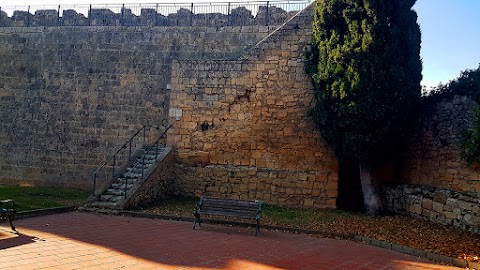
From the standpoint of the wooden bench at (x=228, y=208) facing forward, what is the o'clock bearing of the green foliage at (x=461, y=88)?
The green foliage is roughly at 7 o'clock from the wooden bench.

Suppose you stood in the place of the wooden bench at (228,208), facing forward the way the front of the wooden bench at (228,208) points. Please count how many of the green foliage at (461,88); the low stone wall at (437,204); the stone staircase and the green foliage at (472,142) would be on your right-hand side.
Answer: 1

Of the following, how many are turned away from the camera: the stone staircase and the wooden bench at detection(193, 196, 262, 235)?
0

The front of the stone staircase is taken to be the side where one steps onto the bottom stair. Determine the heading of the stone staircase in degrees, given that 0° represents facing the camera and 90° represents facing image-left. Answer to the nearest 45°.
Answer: approximately 45°

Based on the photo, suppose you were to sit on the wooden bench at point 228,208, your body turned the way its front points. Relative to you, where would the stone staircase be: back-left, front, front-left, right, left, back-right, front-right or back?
right

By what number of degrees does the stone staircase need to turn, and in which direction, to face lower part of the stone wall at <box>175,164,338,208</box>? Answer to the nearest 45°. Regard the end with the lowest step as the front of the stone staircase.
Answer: approximately 135° to its left

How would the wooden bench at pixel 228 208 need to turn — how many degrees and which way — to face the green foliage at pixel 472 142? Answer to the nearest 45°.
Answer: approximately 135° to its left

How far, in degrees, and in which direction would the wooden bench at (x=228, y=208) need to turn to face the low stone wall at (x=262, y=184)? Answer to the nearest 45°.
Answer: approximately 135° to its right

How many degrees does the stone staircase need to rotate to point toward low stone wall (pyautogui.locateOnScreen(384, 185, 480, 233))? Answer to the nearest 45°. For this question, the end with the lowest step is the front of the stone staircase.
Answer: approximately 90° to its left
